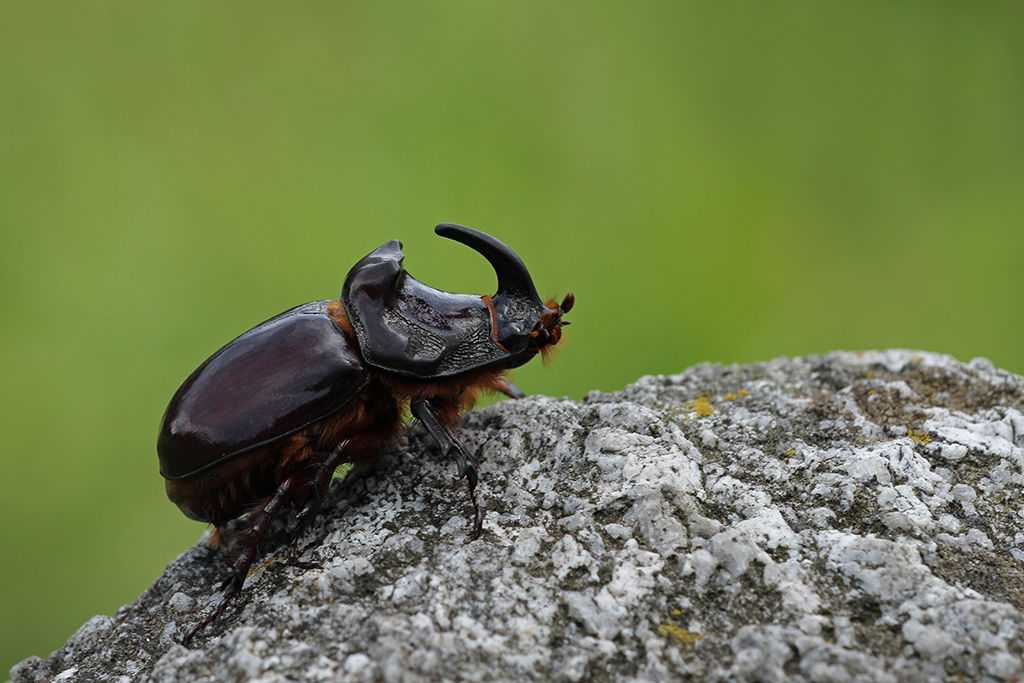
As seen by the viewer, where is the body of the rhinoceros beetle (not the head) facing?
to the viewer's right
